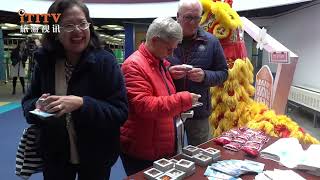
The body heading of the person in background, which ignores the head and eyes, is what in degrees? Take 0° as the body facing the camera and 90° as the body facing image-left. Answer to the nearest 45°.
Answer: approximately 0°

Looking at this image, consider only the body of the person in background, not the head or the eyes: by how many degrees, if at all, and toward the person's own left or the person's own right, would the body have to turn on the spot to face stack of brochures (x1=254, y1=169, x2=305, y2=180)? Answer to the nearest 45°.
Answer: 0° — they already face it

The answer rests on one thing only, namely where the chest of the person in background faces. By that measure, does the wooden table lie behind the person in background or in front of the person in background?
in front

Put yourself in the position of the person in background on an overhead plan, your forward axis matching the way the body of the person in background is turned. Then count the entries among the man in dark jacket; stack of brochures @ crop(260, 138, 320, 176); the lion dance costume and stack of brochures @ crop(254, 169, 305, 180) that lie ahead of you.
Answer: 4

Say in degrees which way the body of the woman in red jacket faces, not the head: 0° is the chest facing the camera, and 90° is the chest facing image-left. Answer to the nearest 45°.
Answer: approximately 315°

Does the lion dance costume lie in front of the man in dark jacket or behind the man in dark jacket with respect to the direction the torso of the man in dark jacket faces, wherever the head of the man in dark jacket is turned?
behind

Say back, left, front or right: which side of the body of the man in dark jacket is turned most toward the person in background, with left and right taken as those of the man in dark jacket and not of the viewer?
right

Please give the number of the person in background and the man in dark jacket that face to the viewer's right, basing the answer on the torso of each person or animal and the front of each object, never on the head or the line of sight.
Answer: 0
